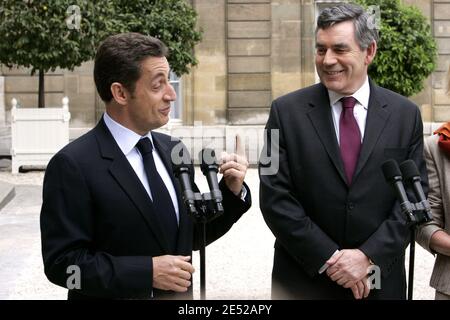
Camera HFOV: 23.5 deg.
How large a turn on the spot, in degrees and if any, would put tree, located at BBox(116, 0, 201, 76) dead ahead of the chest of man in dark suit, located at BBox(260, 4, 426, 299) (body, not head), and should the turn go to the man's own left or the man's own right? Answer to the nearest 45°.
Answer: approximately 180°

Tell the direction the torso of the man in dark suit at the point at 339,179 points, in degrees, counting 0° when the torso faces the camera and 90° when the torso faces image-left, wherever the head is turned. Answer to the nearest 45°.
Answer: approximately 0°

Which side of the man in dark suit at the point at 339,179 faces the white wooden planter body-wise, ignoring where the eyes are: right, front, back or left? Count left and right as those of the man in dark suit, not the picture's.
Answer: back

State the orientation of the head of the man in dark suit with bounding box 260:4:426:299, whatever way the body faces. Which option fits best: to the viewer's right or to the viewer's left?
to the viewer's left
